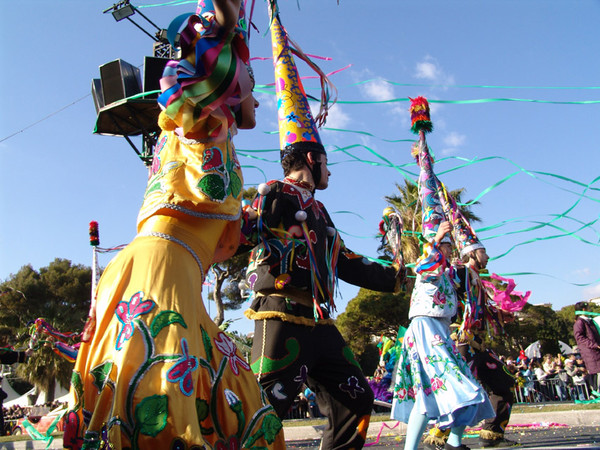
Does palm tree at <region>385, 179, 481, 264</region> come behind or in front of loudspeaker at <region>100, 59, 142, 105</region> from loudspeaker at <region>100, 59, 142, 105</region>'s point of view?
behind

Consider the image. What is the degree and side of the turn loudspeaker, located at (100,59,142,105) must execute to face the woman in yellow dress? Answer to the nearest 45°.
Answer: approximately 45° to its left

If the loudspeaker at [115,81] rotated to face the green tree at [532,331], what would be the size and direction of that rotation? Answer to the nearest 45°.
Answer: approximately 180°

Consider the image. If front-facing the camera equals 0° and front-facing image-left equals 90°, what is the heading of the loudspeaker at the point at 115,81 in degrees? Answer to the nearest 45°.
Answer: approximately 45°

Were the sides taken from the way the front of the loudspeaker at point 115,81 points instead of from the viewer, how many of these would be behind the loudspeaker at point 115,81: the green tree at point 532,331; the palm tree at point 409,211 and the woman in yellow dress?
2

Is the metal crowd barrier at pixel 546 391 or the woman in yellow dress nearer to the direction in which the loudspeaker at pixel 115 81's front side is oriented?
the woman in yellow dress

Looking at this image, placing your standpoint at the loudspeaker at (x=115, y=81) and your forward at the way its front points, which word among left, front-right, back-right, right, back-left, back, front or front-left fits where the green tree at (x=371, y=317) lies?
back
